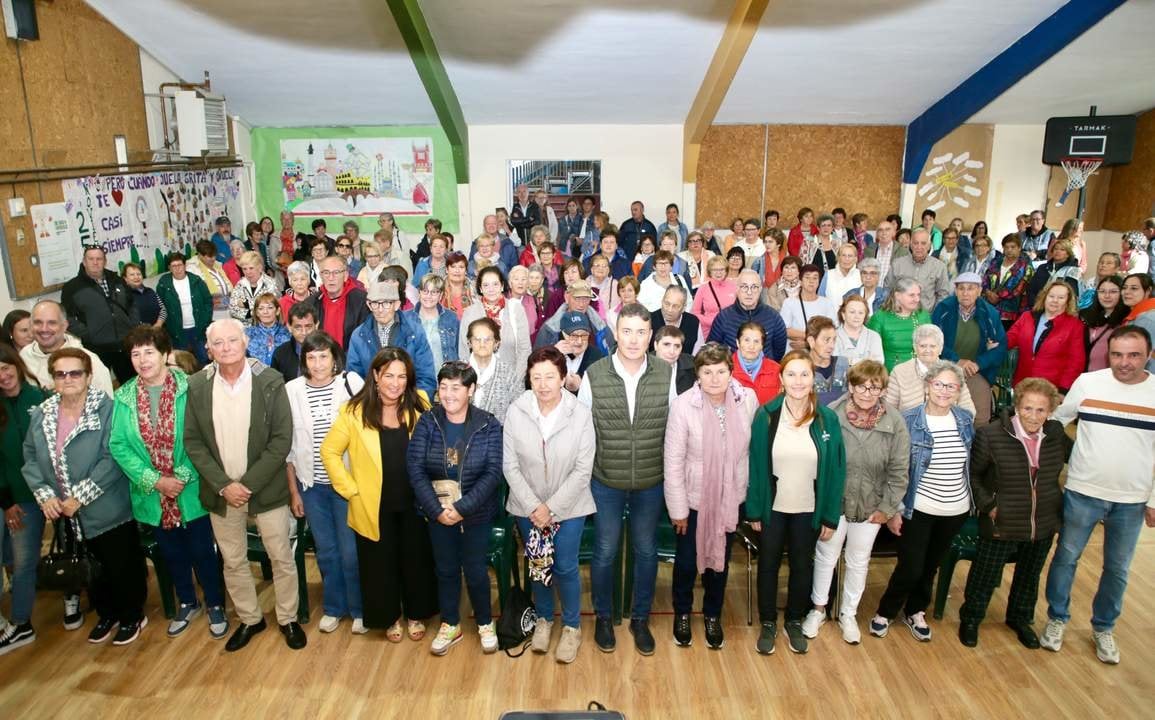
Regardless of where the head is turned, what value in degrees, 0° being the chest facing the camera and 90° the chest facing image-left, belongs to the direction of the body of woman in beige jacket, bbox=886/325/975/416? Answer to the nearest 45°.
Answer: approximately 0°

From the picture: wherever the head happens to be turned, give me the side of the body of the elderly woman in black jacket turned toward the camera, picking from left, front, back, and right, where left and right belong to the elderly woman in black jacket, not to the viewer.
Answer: front

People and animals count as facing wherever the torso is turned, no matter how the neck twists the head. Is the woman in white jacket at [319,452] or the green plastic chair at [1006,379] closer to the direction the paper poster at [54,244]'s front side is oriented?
the green plastic chair

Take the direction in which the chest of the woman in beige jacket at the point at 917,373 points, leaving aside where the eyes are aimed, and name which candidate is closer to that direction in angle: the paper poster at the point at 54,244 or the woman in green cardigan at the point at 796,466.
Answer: the woman in green cardigan

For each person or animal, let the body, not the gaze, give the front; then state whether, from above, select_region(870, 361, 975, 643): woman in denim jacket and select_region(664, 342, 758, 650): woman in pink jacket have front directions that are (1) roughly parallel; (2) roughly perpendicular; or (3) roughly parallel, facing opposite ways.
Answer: roughly parallel

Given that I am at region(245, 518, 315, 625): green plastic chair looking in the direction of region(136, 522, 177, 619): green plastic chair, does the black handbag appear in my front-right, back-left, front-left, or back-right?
front-left

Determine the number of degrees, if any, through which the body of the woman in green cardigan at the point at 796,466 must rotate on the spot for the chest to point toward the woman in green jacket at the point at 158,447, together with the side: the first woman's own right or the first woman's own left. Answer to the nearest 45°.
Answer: approximately 90° to the first woman's own right

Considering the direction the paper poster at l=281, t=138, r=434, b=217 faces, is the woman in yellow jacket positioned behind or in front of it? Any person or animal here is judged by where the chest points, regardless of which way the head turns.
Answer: in front

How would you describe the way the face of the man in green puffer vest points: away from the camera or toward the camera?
toward the camera

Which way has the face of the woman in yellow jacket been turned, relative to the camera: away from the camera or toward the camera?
toward the camera

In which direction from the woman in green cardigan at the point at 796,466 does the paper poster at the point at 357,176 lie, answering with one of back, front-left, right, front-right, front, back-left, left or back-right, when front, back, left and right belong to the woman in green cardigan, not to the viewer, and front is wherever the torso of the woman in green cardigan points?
back-right

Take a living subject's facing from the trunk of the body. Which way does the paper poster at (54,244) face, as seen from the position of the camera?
facing the viewer and to the right of the viewer

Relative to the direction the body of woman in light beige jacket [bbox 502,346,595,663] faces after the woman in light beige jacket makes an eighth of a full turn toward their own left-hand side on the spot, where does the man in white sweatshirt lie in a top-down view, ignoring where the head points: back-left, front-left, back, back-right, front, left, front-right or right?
front-left

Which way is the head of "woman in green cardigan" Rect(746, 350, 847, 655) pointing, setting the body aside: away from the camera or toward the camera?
toward the camera

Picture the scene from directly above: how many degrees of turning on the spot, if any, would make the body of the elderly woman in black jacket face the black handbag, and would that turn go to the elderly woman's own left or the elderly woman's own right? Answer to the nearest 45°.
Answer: approximately 45° to the elderly woman's own right

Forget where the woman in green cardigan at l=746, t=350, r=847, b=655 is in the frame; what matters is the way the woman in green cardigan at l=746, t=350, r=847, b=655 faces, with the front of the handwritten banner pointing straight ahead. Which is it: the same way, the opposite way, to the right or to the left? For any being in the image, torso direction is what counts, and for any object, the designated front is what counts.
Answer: to the right
